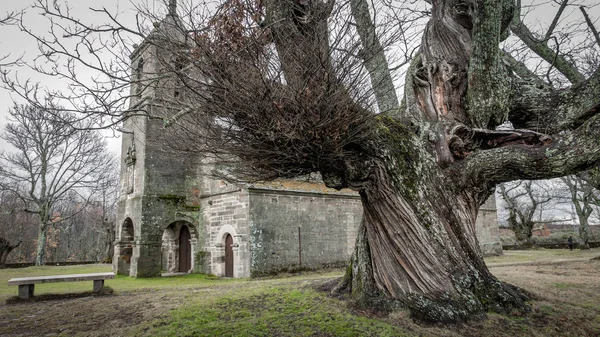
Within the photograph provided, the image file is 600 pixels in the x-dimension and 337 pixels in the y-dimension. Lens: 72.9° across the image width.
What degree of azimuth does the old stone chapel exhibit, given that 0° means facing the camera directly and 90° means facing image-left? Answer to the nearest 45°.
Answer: approximately 45°

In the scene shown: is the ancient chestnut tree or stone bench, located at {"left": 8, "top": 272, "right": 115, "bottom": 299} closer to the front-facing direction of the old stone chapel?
the stone bench

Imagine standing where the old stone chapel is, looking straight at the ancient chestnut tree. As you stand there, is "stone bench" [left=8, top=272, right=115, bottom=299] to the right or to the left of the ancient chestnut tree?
right

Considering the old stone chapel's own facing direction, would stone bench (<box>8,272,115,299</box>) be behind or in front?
in front

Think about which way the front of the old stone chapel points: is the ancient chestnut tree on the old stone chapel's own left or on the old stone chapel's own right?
on the old stone chapel's own left

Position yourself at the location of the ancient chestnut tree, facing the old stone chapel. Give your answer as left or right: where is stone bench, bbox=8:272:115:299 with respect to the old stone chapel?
left
